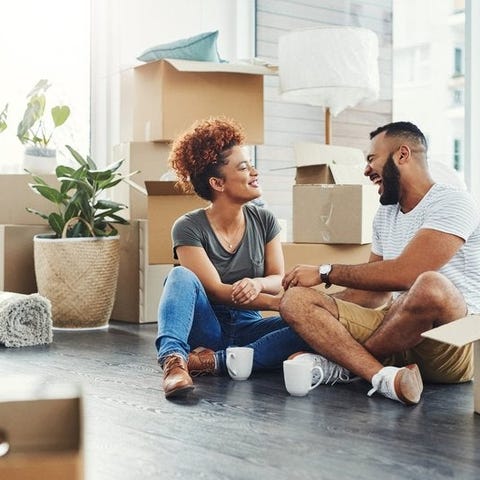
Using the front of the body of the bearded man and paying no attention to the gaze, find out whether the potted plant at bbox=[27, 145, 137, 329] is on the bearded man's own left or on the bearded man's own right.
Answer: on the bearded man's own right

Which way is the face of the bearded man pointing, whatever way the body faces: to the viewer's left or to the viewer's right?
to the viewer's left

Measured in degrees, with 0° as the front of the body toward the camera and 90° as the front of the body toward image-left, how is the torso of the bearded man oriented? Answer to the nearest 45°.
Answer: approximately 45°

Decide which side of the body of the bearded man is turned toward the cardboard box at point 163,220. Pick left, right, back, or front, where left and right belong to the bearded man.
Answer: right

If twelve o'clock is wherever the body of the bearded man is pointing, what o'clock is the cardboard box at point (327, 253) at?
The cardboard box is roughly at 4 o'clock from the bearded man.

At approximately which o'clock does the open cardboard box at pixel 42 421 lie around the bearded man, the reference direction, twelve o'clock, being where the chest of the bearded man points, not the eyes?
The open cardboard box is roughly at 11 o'clock from the bearded man.

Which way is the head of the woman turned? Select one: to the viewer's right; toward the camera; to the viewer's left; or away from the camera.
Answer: to the viewer's right

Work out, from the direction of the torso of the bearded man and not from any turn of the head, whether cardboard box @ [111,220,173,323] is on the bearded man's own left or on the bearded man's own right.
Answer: on the bearded man's own right
